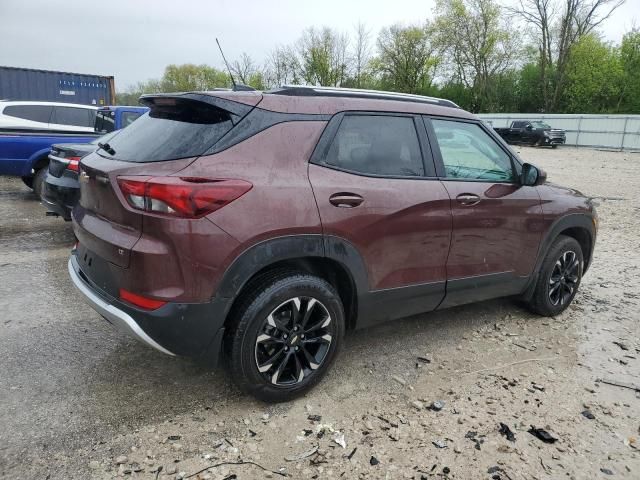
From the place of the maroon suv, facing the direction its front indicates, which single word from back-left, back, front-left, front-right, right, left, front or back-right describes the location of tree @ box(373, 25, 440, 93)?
front-left

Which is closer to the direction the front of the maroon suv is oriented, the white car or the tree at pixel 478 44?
the tree

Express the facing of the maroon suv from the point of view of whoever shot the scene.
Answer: facing away from the viewer and to the right of the viewer

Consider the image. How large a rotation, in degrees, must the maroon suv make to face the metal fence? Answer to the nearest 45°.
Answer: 0° — it already faces it

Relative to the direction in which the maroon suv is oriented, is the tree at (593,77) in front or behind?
in front

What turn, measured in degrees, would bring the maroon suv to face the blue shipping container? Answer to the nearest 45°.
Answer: approximately 90° to its left

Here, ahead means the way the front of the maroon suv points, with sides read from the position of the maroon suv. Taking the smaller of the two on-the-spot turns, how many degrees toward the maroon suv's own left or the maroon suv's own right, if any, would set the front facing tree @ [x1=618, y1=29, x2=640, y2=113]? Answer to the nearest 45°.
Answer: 0° — it already faces it
